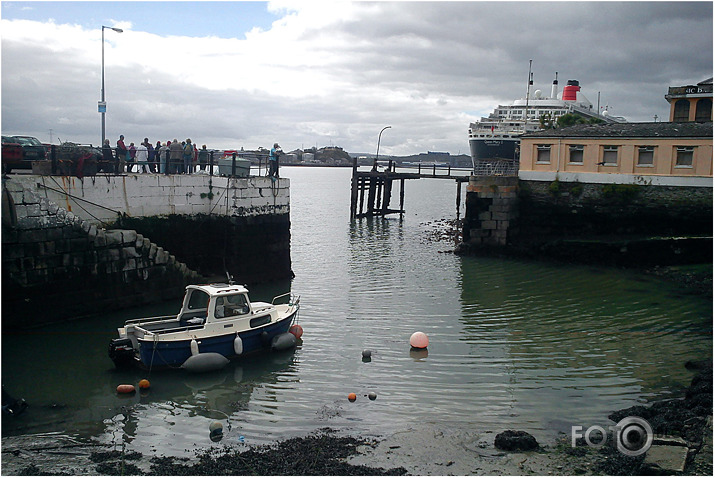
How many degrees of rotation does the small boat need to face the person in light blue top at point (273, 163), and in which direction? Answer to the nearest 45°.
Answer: approximately 45° to its left

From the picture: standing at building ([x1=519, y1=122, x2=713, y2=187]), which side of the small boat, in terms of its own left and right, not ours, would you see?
front

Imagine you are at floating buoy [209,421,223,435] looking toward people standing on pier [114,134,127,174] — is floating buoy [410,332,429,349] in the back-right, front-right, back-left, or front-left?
front-right

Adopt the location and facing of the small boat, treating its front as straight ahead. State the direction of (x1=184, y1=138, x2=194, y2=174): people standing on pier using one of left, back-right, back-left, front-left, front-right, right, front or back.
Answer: front-left

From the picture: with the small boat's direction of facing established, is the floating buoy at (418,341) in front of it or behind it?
in front

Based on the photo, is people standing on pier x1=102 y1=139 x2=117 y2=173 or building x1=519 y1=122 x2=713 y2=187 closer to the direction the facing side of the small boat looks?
the building

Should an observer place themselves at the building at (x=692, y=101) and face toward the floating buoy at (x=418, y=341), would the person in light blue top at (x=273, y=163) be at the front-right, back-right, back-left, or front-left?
front-right

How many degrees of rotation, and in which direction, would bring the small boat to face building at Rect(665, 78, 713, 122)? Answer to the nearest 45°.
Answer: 0° — it already faces it

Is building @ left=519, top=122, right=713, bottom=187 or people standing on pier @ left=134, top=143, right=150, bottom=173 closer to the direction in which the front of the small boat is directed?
the building

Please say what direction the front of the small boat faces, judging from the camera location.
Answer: facing away from the viewer and to the right of the viewer

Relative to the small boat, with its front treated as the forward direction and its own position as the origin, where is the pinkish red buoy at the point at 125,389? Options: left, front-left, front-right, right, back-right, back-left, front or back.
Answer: back

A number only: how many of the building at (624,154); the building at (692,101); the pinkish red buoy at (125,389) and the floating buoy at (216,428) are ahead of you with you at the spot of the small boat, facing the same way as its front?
2

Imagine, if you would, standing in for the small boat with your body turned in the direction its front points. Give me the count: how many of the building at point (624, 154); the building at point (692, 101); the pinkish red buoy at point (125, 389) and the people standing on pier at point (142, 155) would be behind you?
1

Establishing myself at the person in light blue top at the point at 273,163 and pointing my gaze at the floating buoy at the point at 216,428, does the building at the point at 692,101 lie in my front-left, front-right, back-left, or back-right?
back-left
